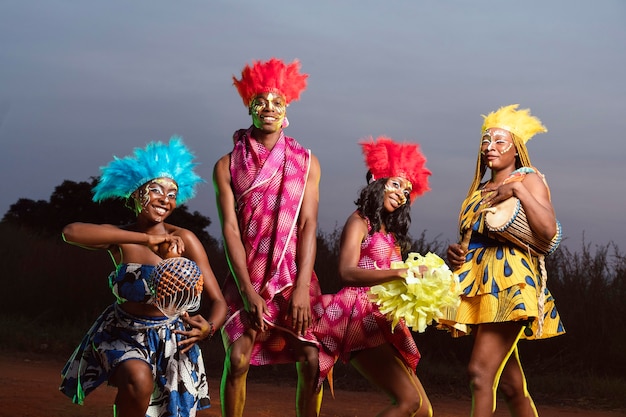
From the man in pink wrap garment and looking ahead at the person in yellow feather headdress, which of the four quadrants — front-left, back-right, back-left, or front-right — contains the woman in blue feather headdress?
back-right

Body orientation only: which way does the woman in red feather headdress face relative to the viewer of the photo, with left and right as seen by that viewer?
facing the viewer and to the right of the viewer

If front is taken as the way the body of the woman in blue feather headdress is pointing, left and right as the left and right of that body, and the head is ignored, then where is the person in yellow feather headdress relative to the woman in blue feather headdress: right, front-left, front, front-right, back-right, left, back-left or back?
left

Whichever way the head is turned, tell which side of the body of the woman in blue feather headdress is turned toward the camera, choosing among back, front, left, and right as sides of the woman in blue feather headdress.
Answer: front

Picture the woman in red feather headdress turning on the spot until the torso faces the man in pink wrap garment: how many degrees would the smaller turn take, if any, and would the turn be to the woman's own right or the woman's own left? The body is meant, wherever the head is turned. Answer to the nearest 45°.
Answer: approximately 135° to the woman's own right

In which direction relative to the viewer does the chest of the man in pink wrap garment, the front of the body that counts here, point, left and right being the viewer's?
facing the viewer

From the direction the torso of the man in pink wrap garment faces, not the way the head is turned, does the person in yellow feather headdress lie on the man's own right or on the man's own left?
on the man's own left

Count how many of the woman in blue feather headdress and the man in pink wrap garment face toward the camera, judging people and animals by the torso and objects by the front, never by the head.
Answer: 2
